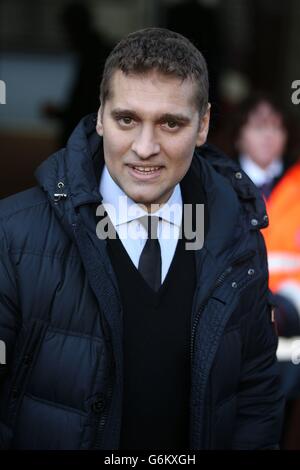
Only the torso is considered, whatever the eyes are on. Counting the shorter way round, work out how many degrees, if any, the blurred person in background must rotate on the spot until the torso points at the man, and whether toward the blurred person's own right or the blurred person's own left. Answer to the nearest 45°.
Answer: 0° — they already face them

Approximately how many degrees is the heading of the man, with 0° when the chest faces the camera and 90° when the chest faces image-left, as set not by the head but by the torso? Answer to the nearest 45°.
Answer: approximately 0°

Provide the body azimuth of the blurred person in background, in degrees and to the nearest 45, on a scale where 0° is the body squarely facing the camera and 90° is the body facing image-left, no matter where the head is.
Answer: approximately 0°
